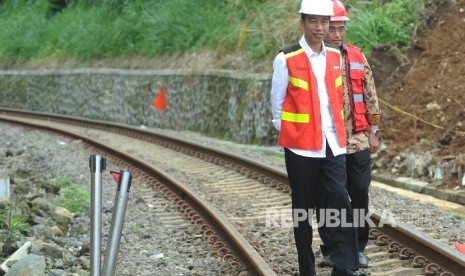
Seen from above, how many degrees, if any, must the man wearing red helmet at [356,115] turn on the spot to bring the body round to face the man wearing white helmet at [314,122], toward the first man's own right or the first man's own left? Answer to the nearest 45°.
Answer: approximately 45° to the first man's own right

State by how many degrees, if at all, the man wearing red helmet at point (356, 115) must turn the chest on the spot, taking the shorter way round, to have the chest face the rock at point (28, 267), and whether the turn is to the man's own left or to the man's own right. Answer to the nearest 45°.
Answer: approximately 90° to the man's own right

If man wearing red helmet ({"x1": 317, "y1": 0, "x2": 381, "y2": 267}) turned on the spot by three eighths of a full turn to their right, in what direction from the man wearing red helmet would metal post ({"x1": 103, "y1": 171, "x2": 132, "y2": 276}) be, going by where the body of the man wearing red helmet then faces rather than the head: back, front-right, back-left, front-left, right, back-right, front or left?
left

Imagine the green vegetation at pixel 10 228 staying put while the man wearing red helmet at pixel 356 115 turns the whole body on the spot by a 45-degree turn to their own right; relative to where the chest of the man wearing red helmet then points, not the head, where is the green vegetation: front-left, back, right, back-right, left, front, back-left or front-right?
front-right

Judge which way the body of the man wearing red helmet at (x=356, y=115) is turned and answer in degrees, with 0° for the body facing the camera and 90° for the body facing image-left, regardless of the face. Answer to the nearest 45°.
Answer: approximately 0°

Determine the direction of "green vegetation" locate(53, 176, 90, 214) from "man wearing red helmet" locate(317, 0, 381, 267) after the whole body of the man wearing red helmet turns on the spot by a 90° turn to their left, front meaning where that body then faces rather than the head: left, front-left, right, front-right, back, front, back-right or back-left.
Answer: back-left
